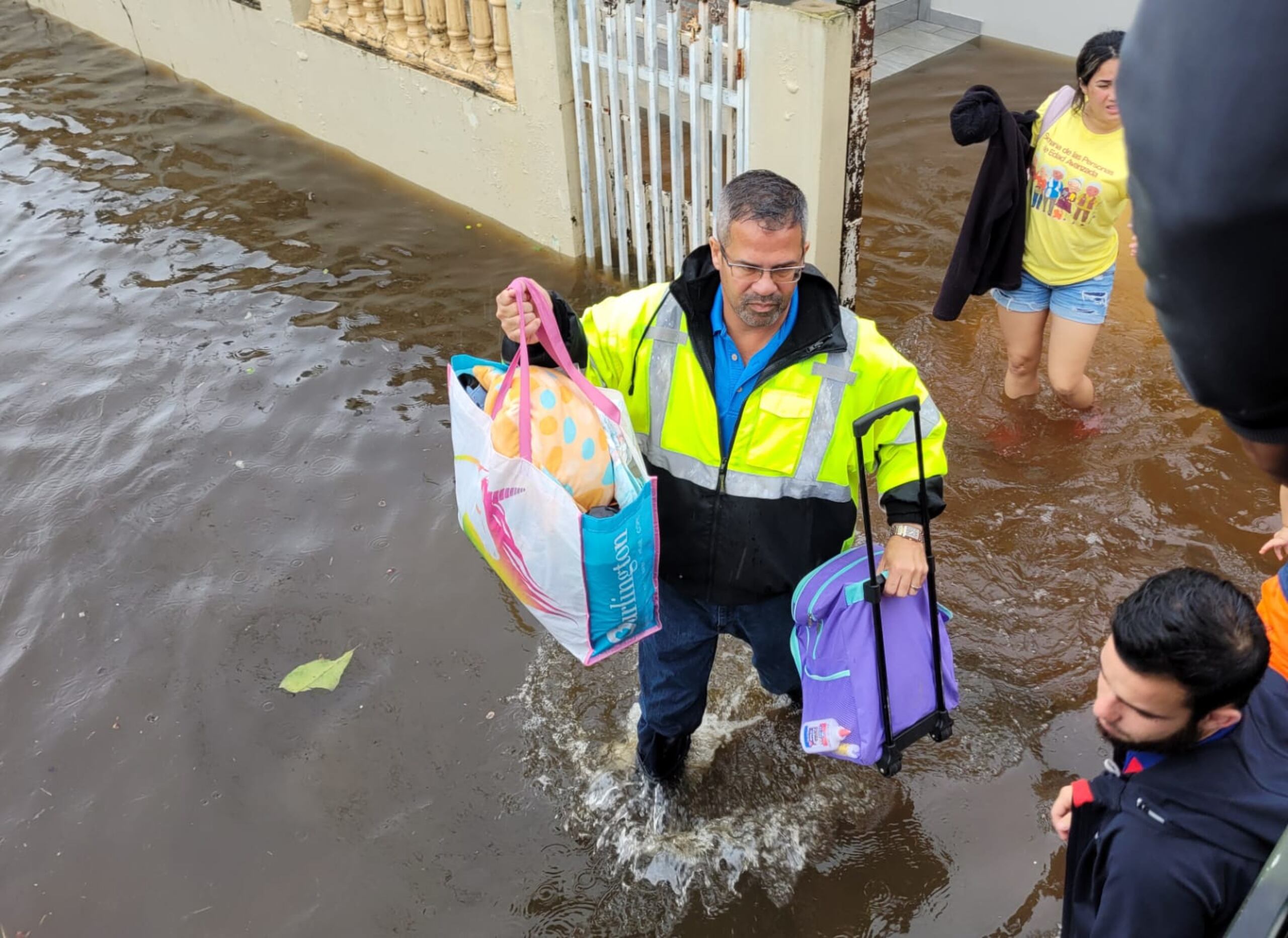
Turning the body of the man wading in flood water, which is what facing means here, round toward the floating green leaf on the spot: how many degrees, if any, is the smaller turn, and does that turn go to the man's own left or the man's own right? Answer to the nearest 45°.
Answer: approximately 90° to the man's own right

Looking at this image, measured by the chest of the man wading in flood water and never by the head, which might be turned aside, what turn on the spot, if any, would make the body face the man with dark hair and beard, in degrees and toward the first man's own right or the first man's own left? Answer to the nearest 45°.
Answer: approximately 45° to the first man's own left

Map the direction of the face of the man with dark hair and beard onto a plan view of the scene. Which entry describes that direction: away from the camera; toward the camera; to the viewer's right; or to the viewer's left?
to the viewer's left

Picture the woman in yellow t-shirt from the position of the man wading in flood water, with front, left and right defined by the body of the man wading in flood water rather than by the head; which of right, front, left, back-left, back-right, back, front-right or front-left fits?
back-left

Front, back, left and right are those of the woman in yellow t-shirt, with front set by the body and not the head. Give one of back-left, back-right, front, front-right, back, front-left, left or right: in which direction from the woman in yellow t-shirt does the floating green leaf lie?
front-right

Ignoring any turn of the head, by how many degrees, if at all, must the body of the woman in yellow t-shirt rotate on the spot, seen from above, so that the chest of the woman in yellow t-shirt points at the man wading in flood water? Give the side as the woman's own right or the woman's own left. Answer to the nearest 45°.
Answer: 0° — they already face them

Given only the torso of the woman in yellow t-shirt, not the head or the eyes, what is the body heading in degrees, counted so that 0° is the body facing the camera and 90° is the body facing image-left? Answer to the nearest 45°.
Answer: approximately 0°

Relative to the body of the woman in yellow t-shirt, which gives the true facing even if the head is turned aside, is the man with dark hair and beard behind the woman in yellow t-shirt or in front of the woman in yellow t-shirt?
in front

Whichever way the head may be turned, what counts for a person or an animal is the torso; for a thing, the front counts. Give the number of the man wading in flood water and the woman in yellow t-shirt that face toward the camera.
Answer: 2

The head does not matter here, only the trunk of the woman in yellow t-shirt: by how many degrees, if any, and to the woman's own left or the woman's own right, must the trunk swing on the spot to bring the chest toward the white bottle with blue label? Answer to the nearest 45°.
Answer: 0° — they already face it
